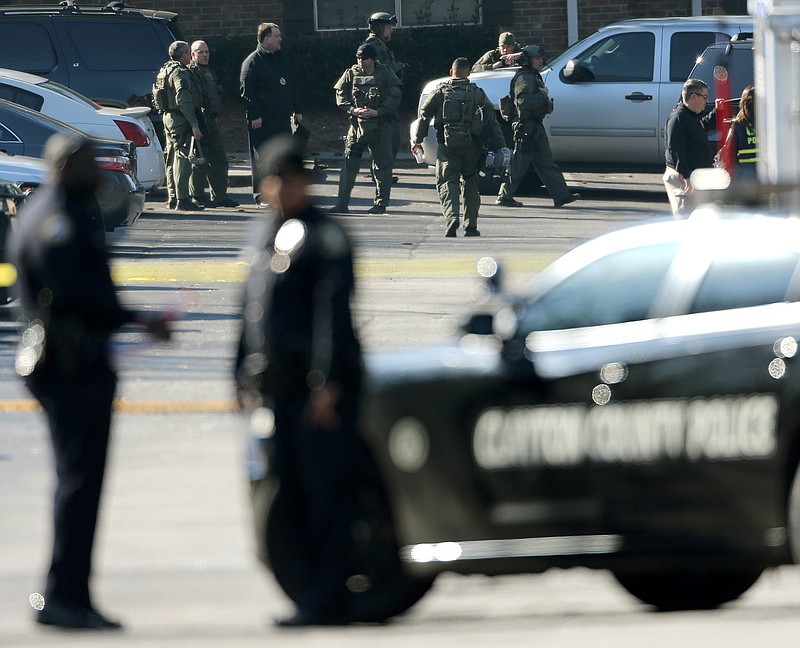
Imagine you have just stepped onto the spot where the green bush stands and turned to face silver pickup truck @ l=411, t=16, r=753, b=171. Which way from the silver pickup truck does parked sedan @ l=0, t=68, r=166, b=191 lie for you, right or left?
right

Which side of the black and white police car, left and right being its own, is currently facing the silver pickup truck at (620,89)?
right

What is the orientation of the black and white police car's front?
to the viewer's left

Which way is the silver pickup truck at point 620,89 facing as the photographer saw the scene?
facing to the left of the viewer

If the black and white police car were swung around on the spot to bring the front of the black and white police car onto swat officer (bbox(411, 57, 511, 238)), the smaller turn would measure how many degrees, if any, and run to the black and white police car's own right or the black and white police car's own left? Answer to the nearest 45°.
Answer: approximately 90° to the black and white police car's own right

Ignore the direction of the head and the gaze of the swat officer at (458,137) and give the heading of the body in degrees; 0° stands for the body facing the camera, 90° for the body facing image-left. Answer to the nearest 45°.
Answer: approximately 180°

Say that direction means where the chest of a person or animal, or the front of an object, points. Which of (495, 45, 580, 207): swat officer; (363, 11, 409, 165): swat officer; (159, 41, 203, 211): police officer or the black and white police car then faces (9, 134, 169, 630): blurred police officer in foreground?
the black and white police car

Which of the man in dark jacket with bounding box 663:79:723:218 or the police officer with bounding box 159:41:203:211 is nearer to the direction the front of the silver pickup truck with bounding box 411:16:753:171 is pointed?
the police officer

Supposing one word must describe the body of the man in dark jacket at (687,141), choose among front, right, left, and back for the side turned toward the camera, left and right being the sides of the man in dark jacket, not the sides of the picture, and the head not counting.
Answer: right

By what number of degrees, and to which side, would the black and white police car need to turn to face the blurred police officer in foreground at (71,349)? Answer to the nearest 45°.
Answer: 0° — it already faces them

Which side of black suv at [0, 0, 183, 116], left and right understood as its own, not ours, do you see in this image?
left

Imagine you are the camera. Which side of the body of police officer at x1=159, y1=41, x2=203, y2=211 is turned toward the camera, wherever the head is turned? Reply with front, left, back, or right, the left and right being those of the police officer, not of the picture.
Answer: right

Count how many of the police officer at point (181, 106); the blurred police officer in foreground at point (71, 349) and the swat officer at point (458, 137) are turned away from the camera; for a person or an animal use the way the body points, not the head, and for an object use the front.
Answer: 1

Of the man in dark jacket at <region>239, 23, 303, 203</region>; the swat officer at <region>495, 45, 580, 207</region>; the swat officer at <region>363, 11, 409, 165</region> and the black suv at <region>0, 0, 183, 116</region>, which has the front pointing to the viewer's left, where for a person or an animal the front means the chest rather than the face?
the black suv

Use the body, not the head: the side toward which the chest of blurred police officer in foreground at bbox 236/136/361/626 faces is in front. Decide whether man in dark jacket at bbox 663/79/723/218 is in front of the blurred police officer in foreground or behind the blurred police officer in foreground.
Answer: behind
